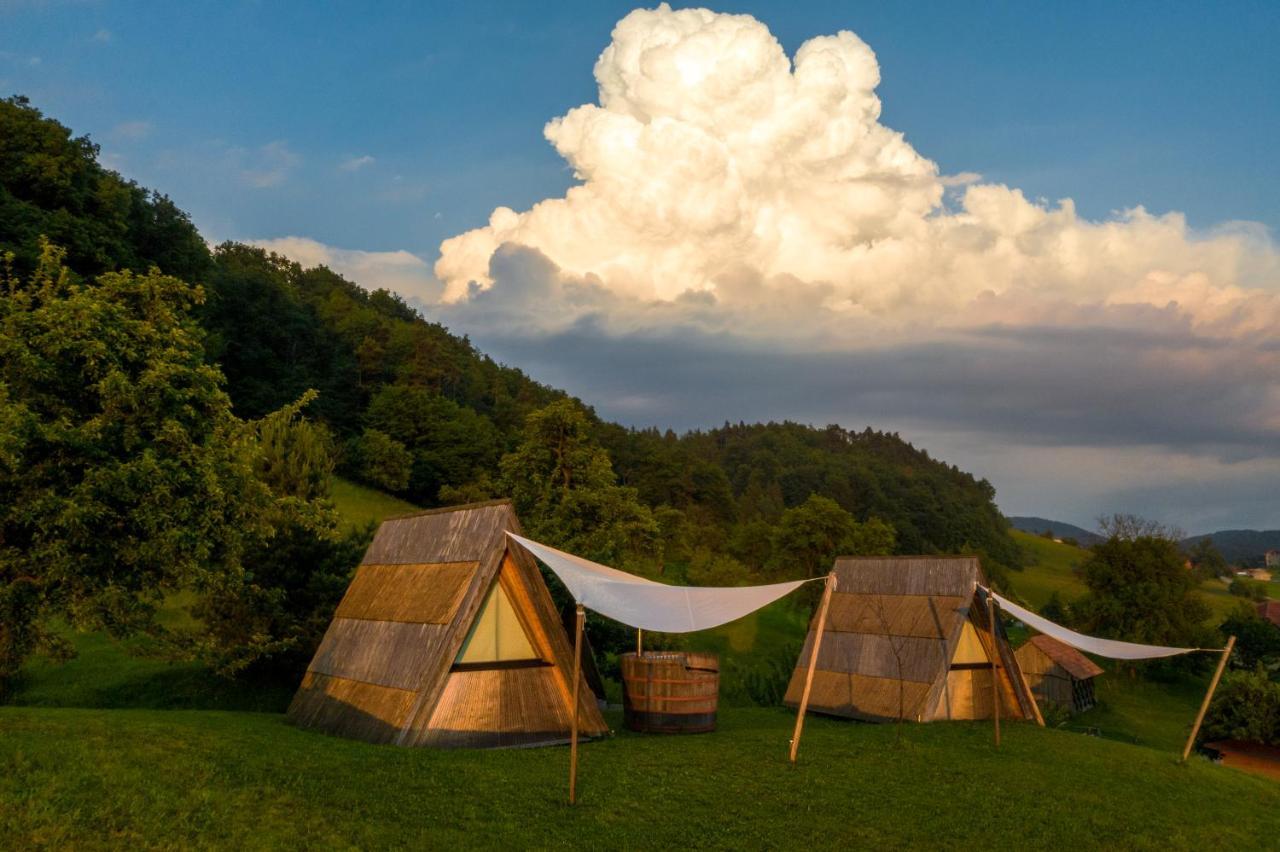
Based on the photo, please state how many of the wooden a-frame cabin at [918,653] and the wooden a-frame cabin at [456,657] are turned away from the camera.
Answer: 0

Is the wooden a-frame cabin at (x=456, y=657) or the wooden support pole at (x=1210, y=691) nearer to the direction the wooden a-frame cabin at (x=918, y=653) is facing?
the wooden support pole

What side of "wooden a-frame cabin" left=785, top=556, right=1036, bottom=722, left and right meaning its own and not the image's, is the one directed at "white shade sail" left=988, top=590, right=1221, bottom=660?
front

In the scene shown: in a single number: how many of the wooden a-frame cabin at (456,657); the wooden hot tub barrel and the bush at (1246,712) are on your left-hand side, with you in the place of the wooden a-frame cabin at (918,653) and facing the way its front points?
1

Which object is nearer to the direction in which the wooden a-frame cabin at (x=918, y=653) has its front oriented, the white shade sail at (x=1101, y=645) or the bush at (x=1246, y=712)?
the white shade sail

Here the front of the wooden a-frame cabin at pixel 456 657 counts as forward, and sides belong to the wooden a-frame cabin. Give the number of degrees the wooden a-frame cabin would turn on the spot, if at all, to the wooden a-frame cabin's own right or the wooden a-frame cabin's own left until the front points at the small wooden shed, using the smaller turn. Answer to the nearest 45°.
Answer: approximately 90° to the wooden a-frame cabin's own left

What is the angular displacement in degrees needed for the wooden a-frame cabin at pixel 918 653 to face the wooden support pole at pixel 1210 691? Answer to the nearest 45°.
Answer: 0° — it already faces it

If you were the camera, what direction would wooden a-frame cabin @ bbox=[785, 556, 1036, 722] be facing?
facing the viewer and to the right of the viewer

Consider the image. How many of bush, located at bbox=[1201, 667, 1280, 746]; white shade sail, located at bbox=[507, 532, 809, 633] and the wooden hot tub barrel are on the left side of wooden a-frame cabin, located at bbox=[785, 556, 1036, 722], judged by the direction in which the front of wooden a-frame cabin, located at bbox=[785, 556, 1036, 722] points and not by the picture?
1

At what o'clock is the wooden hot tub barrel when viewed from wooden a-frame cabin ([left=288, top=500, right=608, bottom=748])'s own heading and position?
The wooden hot tub barrel is roughly at 10 o'clock from the wooden a-frame cabin.

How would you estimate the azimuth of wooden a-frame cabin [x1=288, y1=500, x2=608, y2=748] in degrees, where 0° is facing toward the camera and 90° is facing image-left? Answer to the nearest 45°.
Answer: approximately 315°
